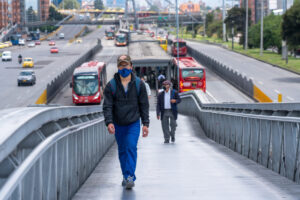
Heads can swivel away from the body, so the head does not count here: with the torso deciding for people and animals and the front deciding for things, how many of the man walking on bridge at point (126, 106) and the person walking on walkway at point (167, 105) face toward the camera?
2

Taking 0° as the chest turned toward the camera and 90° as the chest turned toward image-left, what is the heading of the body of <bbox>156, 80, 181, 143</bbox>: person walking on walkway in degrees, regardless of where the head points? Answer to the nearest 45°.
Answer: approximately 0°

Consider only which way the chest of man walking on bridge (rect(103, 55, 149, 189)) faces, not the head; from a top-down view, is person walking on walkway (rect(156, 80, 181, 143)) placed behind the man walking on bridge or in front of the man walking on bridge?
behind

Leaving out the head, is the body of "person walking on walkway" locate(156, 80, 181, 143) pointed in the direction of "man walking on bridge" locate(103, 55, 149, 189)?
yes

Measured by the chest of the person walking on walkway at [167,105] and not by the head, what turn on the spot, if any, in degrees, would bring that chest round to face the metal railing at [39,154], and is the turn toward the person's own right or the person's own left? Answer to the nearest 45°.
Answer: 0° — they already face it

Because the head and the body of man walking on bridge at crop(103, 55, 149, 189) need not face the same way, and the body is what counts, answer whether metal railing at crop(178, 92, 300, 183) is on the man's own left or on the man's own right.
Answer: on the man's own left

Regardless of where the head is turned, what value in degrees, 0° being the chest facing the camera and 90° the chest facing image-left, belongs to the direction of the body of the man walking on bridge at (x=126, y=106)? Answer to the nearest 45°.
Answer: approximately 0°
